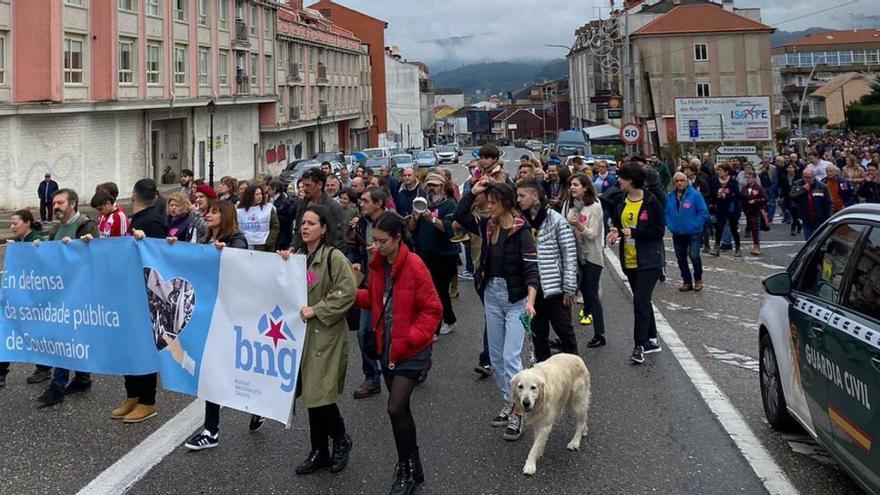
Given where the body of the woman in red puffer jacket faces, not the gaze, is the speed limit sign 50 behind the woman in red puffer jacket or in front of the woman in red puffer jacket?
behind

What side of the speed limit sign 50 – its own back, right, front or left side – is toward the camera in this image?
front

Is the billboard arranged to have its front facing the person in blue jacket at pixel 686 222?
yes

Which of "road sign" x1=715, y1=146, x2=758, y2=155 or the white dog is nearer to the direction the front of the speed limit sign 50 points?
the white dog

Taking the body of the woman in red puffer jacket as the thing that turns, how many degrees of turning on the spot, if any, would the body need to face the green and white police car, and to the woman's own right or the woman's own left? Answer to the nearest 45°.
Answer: approximately 135° to the woman's own left

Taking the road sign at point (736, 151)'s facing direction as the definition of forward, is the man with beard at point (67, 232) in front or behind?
in front

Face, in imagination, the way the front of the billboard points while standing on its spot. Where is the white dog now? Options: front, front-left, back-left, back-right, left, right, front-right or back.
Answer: front

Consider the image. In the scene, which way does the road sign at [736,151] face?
toward the camera

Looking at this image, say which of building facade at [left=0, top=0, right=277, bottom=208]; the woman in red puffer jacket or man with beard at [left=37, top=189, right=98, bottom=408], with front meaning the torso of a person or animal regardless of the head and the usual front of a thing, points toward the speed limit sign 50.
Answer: the building facade

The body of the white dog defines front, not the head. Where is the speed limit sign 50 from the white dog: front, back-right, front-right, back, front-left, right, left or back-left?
back-right

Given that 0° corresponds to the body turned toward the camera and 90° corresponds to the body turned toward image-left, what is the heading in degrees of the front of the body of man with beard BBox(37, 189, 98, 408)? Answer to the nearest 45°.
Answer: approximately 45°

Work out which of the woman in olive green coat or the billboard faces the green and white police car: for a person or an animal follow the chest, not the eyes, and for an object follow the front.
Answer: the billboard

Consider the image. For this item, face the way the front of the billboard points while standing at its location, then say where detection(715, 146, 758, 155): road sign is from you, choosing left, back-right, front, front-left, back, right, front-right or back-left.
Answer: front
